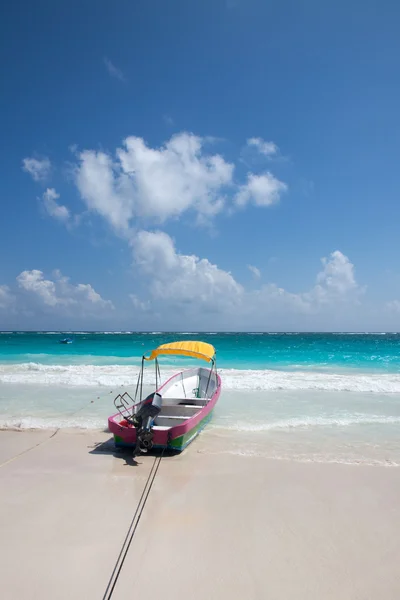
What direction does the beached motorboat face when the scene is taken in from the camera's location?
facing away from the viewer and to the right of the viewer

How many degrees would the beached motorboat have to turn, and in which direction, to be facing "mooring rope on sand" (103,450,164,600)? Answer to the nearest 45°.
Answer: approximately 135° to its right
